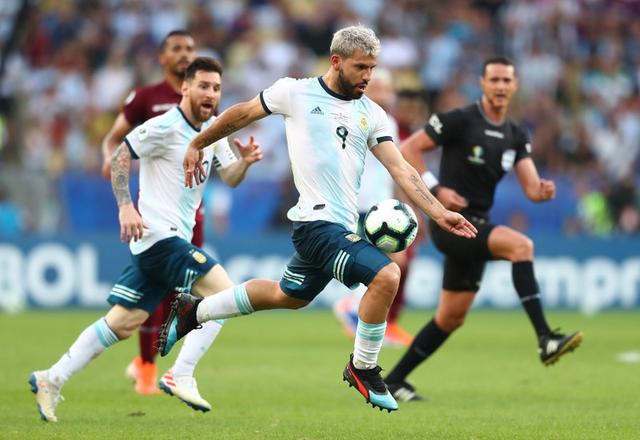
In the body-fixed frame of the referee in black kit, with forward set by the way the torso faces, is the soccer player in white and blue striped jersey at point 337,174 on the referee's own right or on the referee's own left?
on the referee's own right

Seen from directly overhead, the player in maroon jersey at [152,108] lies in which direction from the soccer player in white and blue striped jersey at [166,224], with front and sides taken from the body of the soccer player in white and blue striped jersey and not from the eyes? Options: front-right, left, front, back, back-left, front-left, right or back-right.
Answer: back-left

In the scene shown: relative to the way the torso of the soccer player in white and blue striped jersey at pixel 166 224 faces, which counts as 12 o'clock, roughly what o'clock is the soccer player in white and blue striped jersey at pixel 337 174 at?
the soccer player in white and blue striped jersey at pixel 337 174 is roughly at 12 o'clock from the soccer player in white and blue striped jersey at pixel 166 224.

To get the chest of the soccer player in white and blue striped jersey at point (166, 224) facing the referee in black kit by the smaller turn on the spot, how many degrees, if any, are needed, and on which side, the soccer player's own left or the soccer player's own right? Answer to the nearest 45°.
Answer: approximately 45° to the soccer player's own left

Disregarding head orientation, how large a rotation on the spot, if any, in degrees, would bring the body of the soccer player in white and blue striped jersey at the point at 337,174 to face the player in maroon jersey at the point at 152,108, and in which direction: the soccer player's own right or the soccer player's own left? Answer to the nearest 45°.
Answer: approximately 180°

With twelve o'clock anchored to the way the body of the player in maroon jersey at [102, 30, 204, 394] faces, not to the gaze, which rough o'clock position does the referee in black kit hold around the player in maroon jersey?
The referee in black kit is roughly at 11 o'clock from the player in maroon jersey.

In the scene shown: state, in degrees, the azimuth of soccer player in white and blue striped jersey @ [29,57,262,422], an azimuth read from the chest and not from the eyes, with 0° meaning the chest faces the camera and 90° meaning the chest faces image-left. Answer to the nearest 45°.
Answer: approximately 315°
